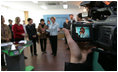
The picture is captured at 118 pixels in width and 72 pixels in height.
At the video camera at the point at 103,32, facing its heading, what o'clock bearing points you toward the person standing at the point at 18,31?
The person standing is roughly at 12 o'clock from the video camera.

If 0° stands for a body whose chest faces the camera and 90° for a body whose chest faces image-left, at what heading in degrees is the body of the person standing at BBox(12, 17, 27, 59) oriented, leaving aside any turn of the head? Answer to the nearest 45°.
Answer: approximately 315°

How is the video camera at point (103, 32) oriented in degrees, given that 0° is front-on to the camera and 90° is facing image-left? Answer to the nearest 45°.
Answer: approximately 135°
